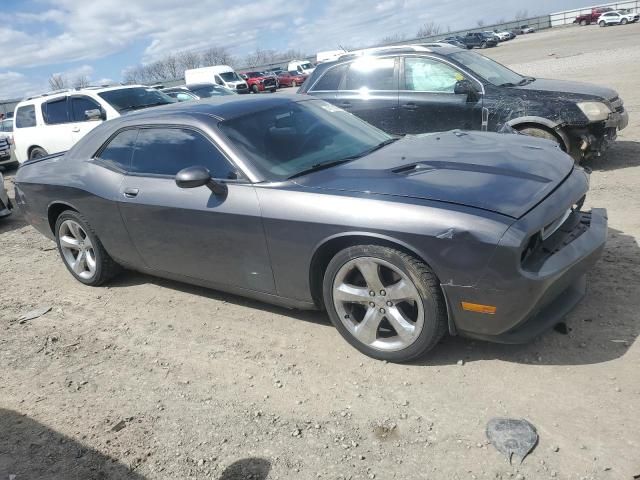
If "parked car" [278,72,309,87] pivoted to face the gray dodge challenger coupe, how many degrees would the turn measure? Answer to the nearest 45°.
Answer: approximately 45° to its right

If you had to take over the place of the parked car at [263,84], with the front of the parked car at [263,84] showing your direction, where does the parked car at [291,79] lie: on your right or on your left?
on your left

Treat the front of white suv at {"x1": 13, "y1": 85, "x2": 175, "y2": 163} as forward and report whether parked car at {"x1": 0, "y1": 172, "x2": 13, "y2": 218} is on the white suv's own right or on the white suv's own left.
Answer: on the white suv's own right

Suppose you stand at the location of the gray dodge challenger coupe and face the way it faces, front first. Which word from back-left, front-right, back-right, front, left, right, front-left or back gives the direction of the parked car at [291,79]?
back-left

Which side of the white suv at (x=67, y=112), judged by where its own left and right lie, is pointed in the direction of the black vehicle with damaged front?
front

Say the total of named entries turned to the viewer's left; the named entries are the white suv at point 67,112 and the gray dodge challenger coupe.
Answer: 0

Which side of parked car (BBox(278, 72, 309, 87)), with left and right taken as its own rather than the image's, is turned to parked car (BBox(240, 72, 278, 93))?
right

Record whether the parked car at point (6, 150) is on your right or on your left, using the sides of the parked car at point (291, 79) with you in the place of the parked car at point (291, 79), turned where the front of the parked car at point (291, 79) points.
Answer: on your right

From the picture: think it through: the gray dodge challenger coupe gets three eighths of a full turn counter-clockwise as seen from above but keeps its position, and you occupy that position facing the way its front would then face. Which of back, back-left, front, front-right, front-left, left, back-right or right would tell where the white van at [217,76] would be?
front

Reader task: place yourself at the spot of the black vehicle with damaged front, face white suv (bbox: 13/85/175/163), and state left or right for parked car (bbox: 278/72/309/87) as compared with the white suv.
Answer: right

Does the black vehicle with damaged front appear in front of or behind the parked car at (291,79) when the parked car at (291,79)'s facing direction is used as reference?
in front

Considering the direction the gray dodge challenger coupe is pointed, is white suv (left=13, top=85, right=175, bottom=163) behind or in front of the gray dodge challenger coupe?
behind

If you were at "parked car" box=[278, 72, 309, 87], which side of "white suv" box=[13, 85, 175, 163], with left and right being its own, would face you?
left
